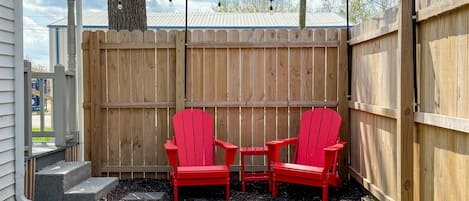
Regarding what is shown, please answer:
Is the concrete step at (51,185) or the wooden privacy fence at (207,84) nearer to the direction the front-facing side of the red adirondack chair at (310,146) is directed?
the concrete step

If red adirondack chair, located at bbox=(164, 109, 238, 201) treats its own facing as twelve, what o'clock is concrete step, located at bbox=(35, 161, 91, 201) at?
The concrete step is roughly at 2 o'clock from the red adirondack chair.

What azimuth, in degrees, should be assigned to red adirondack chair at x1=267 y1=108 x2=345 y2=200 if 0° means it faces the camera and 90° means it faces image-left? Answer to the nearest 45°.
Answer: approximately 45°

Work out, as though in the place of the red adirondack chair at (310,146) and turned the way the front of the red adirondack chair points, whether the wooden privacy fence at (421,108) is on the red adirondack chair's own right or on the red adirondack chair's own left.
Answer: on the red adirondack chair's own left

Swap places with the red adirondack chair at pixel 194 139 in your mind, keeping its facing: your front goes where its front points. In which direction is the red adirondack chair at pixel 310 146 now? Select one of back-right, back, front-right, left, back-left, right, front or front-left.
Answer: left

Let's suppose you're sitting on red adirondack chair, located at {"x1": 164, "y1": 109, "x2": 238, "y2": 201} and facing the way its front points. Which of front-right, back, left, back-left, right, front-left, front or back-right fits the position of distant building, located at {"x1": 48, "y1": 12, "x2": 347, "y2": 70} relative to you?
back

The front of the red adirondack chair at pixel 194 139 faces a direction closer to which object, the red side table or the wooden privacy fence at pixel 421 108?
the wooden privacy fence

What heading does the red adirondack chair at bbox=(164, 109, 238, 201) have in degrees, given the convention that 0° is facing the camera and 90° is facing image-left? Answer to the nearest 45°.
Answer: approximately 0°
